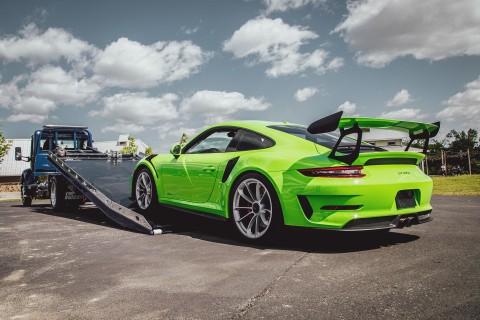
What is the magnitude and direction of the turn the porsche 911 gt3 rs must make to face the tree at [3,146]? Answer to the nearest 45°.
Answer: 0° — it already faces it

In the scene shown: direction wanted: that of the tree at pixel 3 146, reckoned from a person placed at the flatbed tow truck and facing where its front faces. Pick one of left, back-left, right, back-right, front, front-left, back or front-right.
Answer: front-right

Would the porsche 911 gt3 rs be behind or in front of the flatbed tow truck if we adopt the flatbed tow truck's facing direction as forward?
behind

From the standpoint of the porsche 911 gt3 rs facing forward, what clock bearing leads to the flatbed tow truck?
The flatbed tow truck is roughly at 12 o'clock from the porsche 911 gt3 rs.

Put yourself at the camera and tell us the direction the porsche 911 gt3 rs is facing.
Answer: facing away from the viewer and to the left of the viewer

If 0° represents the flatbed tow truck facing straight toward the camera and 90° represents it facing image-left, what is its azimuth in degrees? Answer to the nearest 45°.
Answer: approximately 135°
